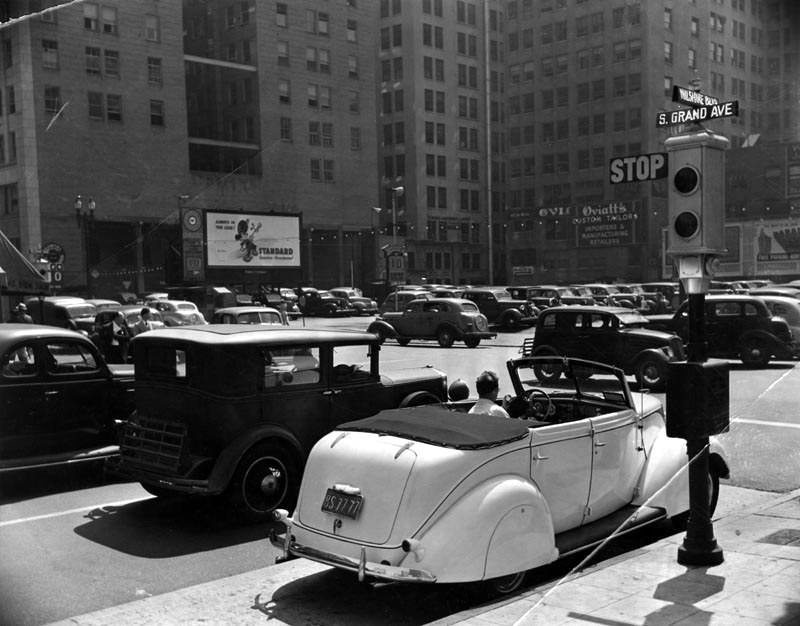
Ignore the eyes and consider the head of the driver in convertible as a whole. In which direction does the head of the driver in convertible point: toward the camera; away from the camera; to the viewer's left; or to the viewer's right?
away from the camera

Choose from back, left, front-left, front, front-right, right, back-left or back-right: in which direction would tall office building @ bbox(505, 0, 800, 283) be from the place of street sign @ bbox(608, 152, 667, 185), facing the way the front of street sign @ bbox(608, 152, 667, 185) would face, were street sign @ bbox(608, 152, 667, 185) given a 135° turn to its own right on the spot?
front-right

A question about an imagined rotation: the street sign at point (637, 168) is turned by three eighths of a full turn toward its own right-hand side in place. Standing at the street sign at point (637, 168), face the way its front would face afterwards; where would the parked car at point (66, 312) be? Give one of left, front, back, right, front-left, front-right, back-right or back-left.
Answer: front

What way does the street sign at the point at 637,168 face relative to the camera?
toward the camera

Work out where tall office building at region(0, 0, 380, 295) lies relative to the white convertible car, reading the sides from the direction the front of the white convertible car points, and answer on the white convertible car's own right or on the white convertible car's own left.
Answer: on the white convertible car's own left

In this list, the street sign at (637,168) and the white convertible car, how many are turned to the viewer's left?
0

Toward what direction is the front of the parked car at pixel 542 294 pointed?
to the viewer's right

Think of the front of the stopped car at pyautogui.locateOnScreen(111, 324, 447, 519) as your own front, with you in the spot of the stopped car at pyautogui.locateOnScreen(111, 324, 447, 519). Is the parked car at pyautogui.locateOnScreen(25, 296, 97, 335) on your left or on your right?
on your left

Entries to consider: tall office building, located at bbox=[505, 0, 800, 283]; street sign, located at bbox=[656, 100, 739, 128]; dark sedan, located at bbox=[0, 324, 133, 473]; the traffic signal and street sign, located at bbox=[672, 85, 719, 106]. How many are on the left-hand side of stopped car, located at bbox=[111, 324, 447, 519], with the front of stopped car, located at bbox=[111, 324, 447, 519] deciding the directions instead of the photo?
1

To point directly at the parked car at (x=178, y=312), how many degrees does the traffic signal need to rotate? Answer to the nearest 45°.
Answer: approximately 90° to its right

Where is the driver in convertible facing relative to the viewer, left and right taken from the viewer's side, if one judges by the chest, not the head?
facing away from the viewer and to the right of the viewer

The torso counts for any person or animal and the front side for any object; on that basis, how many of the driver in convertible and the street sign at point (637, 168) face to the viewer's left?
0
